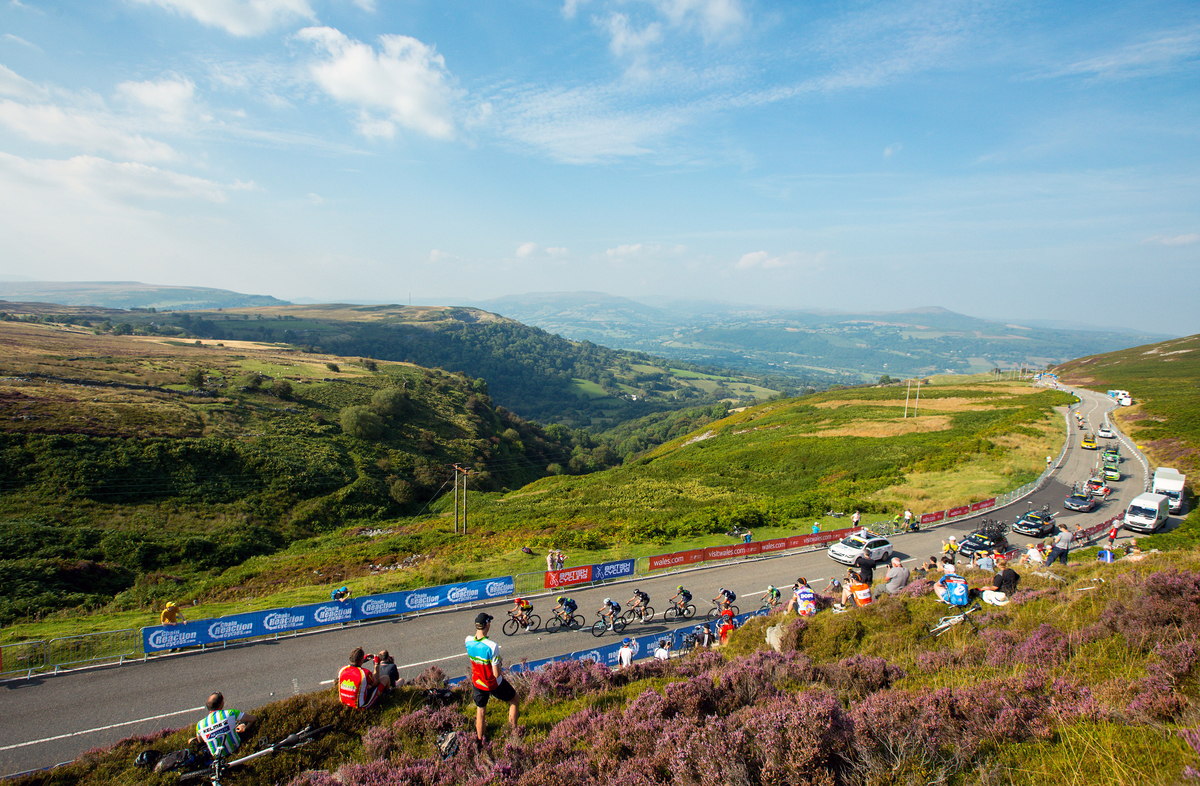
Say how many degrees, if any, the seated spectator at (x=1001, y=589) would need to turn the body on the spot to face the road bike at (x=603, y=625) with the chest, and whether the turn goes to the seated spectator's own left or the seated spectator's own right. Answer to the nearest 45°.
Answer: approximately 45° to the seated spectator's own left

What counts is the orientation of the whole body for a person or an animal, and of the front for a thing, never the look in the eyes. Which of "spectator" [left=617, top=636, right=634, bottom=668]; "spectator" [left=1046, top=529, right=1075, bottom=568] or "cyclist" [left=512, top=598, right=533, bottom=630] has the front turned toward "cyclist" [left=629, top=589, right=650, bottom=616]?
"spectator" [left=617, top=636, right=634, bottom=668]

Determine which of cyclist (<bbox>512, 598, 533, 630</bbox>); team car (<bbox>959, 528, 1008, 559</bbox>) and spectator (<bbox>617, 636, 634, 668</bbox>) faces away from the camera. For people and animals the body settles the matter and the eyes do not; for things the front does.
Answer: the spectator

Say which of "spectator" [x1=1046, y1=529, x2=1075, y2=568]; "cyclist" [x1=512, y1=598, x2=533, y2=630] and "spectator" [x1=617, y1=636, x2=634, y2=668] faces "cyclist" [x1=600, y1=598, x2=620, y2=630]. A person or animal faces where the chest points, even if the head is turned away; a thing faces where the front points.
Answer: "spectator" [x1=617, y1=636, x2=634, y2=668]

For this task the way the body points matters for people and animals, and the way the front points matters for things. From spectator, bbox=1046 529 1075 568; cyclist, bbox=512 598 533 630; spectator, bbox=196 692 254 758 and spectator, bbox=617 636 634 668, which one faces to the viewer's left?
the cyclist

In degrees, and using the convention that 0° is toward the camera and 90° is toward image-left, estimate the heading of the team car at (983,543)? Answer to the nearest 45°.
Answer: approximately 45°

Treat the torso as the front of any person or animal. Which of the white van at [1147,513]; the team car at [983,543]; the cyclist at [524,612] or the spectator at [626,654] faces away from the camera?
the spectator

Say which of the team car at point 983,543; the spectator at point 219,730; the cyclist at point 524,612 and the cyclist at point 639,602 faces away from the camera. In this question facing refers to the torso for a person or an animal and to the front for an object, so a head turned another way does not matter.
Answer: the spectator

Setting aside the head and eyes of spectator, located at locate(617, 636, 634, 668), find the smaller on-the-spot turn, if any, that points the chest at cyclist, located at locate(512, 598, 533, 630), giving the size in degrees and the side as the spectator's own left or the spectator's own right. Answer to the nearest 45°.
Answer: approximately 45° to the spectator's own left

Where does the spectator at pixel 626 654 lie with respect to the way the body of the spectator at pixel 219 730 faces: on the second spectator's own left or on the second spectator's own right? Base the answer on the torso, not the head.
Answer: on the second spectator's own right

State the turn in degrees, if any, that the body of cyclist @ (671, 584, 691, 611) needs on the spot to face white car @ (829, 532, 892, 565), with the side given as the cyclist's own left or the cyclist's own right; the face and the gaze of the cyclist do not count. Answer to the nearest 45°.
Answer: approximately 180°

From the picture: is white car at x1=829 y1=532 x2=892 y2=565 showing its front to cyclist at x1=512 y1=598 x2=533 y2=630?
yes

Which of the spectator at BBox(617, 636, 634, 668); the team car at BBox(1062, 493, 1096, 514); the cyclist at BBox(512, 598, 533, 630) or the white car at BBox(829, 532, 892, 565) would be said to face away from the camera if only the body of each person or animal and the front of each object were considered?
the spectator

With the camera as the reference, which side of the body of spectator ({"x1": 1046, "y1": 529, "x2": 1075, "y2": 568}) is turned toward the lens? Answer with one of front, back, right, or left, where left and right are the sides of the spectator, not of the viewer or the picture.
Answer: back

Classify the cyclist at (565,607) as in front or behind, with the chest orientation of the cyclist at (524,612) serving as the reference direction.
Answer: behind
